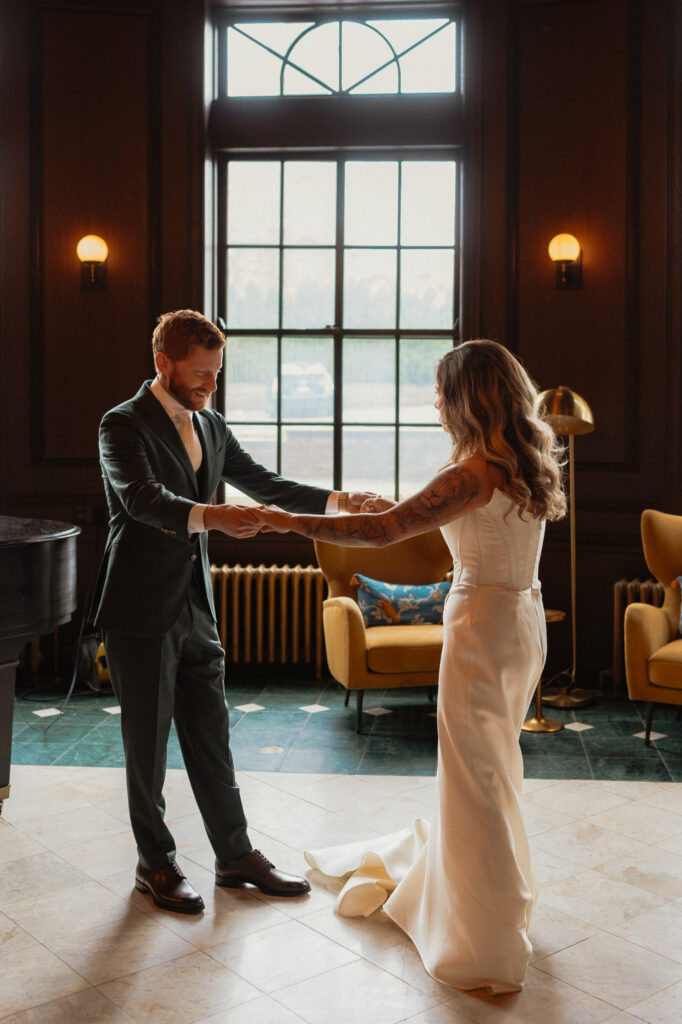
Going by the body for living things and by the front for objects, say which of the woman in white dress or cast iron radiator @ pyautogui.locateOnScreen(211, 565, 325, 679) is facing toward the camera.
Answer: the cast iron radiator

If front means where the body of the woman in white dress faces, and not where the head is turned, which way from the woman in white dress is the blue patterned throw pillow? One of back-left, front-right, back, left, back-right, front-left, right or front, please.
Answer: front-right

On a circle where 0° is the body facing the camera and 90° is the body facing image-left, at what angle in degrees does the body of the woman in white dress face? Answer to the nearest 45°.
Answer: approximately 135°

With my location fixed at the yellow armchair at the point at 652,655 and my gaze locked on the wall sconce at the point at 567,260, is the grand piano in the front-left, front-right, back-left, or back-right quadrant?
back-left

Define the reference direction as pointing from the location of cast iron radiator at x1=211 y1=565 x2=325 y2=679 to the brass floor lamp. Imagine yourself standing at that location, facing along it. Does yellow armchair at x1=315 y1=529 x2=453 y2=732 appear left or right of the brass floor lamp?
right

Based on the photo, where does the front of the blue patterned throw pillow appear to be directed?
toward the camera

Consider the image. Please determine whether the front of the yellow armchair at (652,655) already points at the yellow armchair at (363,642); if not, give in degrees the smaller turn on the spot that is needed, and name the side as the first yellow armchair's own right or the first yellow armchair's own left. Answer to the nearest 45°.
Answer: approximately 45° to the first yellow armchair's own right

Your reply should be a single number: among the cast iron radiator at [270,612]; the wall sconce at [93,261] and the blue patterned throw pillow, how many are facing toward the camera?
3

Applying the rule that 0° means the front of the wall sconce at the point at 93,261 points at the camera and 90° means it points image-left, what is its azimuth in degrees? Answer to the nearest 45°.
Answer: approximately 0°

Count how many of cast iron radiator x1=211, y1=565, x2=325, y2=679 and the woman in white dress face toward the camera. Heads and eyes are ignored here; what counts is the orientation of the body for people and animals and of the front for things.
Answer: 1

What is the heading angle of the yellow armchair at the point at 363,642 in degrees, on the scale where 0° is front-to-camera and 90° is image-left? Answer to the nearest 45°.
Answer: approximately 315°

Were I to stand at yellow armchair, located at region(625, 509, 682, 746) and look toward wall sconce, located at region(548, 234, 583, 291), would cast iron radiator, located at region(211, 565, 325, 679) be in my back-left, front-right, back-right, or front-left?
front-left

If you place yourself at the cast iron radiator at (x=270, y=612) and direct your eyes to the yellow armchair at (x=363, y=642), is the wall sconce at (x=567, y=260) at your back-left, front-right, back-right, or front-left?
front-left

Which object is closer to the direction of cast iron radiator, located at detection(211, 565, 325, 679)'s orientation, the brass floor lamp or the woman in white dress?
the woman in white dress

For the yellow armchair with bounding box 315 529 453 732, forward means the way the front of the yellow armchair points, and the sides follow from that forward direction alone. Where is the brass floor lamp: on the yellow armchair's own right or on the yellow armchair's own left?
on the yellow armchair's own left

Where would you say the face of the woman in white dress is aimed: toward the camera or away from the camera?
away from the camera

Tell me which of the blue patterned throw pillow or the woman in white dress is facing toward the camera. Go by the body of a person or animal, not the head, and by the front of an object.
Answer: the blue patterned throw pillow
